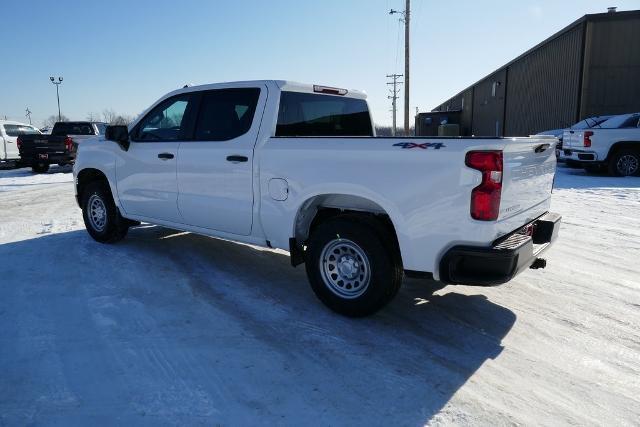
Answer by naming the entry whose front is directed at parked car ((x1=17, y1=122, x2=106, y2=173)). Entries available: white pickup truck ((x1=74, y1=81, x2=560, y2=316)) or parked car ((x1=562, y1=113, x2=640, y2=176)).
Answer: the white pickup truck

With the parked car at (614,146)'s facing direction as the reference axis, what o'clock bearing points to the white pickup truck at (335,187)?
The white pickup truck is roughly at 5 o'clock from the parked car.

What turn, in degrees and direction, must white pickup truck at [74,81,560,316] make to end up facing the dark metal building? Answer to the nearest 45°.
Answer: approximately 90° to its right

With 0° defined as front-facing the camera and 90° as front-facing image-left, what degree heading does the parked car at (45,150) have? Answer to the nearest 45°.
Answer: approximately 225°

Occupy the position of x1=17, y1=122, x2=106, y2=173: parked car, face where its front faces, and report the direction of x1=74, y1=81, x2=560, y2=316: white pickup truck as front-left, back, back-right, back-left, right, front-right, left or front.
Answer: back-right

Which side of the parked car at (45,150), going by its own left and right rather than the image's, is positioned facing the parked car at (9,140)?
left

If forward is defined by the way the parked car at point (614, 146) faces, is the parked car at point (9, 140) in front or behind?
behind

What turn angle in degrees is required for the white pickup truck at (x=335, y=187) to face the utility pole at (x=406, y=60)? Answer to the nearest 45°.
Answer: approximately 45° to its right

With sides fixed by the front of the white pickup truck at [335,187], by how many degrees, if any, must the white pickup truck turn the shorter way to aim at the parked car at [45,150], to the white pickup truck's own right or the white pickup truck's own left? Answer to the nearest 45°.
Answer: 0° — it already faces it

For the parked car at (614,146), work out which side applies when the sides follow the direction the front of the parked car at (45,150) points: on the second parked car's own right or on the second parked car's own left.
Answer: on the second parked car's own right
